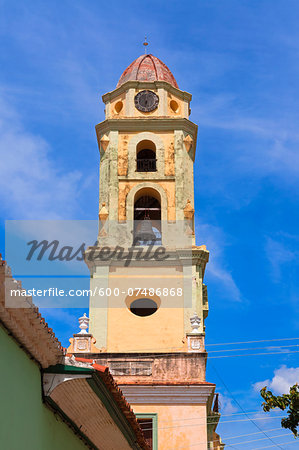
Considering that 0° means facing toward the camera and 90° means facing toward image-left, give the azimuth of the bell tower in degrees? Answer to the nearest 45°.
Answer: approximately 0°
